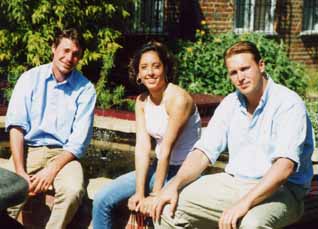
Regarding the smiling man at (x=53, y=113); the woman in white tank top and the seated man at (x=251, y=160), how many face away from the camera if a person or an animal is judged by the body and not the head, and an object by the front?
0

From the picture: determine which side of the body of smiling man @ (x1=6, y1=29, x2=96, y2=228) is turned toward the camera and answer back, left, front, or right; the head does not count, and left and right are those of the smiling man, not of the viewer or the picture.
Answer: front

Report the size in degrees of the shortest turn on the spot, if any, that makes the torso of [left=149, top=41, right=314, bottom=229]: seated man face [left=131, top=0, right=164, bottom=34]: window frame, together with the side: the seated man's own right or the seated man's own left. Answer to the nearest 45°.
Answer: approximately 135° to the seated man's own right

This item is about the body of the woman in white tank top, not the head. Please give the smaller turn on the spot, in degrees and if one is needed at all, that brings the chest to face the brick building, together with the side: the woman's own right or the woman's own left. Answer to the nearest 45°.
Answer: approximately 135° to the woman's own right

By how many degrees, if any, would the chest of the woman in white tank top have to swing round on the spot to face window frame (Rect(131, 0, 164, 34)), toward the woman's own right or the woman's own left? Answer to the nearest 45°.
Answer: approximately 135° to the woman's own right

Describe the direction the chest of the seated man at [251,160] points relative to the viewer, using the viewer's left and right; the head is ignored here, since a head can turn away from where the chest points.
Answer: facing the viewer and to the left of the viewer

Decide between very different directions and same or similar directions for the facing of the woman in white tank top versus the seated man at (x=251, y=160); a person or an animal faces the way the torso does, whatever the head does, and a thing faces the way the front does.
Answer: same or similar directions

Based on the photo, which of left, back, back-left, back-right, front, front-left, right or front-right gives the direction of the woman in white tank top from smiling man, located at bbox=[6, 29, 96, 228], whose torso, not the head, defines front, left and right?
front-left

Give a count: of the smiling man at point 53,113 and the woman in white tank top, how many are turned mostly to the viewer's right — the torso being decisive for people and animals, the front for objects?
0

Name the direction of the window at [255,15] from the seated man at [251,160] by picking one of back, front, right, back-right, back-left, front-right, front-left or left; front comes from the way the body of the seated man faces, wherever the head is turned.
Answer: back-right

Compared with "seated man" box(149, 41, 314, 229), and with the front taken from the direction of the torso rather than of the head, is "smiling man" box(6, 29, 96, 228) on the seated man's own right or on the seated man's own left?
on the seated man's own right
